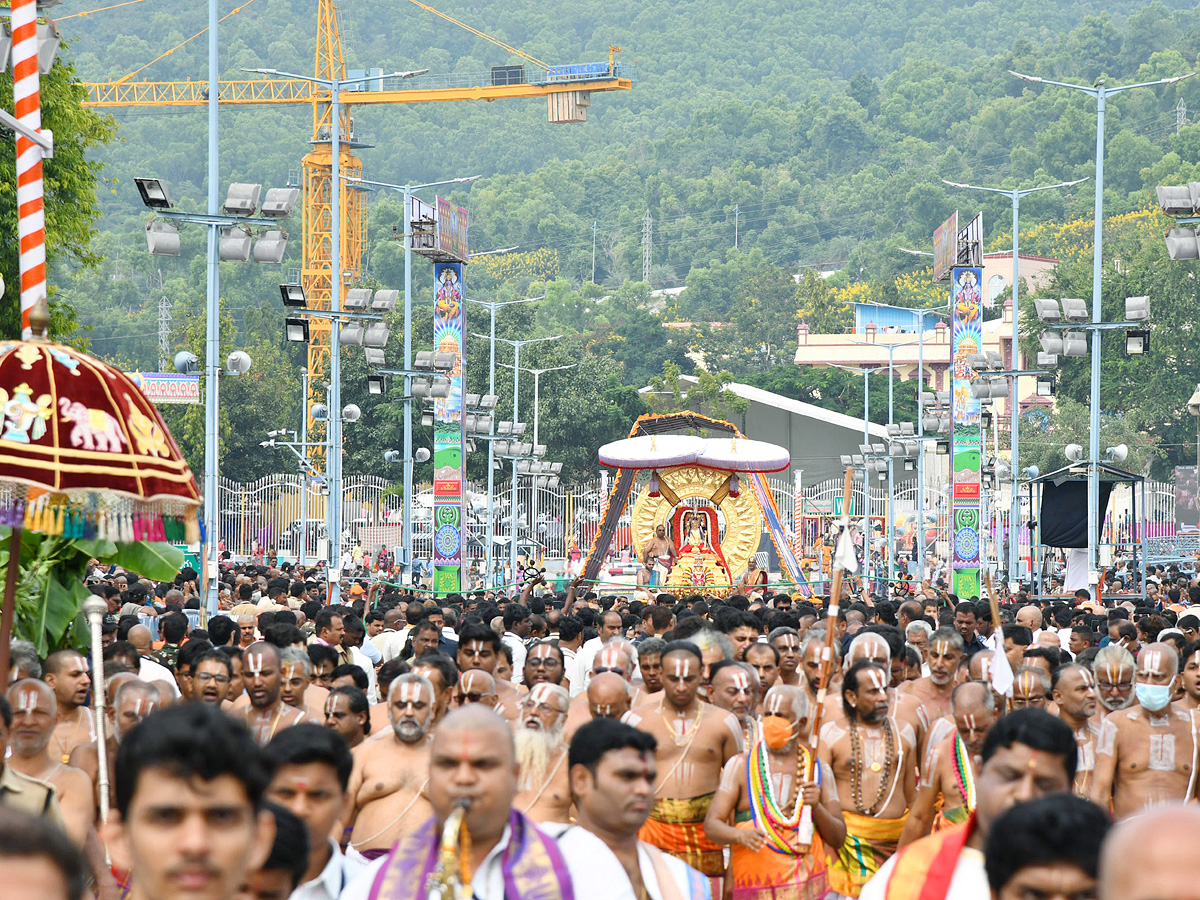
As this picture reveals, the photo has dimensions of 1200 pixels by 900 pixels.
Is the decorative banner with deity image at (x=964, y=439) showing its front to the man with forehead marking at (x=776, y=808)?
yes

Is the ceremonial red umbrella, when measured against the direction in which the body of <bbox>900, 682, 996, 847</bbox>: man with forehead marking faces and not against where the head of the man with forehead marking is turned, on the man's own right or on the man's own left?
on the man's own right

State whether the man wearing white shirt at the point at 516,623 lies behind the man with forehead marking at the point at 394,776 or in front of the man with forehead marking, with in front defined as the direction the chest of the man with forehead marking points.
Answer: behind

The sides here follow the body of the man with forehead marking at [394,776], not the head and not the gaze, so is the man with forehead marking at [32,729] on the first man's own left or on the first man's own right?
on the first man's own right

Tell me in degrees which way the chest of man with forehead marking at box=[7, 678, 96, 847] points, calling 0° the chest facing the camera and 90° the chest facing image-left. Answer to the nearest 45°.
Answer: approximately 0°

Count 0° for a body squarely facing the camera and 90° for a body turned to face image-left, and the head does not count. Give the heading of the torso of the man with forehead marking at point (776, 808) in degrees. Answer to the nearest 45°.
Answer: approximately 0°

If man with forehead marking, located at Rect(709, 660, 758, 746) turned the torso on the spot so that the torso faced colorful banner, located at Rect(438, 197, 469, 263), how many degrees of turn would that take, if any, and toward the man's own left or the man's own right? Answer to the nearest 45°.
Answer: approximately 135° to the man's own left

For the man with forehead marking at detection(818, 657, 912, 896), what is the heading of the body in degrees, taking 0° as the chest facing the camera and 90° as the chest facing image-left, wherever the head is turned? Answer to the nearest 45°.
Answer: approximately 315°

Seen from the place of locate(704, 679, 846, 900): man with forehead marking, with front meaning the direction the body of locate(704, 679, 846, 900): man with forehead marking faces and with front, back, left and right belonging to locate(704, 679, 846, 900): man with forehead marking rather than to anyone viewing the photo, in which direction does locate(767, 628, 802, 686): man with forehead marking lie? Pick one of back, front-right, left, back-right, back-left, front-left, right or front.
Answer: back
